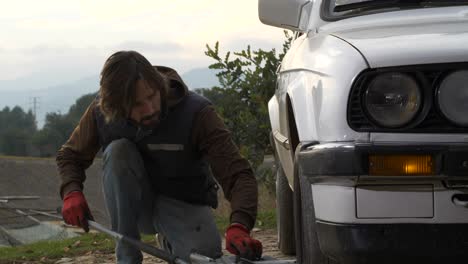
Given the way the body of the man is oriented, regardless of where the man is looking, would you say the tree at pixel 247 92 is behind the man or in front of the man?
behind

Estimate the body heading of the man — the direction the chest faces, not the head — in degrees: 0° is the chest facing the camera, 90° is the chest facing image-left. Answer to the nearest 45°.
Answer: approximately 0°
